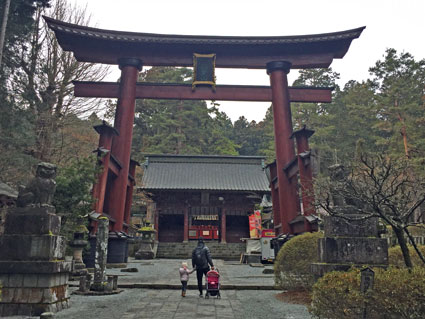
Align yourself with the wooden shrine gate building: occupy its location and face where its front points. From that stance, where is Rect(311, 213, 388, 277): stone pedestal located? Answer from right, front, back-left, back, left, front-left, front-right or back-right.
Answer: front

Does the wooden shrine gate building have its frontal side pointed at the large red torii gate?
yes

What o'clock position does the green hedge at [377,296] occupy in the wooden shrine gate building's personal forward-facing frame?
The green hedge is roughly at 12 o'clock from the wooden shrine gate building.

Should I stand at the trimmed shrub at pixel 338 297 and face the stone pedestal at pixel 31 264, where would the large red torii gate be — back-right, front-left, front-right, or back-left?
front-right

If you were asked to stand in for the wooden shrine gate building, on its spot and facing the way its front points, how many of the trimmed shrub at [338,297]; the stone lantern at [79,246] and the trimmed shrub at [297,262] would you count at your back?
0

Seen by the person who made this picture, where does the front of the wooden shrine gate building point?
facing the viewer

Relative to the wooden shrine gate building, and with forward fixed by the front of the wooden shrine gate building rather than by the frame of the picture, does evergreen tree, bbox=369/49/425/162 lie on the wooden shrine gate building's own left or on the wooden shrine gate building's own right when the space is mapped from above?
on the wooden shrine gate building's own left

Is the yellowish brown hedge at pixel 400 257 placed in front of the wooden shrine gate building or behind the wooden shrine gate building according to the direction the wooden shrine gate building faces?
in front

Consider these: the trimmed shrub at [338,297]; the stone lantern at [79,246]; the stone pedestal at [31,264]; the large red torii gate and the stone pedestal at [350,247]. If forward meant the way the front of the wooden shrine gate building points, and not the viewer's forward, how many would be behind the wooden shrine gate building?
0

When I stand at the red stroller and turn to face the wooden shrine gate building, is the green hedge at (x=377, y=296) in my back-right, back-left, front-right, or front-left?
back-right

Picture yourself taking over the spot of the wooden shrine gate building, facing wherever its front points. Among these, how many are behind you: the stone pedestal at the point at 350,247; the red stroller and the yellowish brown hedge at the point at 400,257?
0

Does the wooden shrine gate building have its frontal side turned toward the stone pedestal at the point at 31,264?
yes

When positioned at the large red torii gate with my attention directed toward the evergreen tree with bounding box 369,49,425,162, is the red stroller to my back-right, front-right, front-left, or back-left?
back-right

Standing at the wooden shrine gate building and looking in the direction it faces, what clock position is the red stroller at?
The red stroller is roughly at 12 o'clock from the wooden shrine gate building.

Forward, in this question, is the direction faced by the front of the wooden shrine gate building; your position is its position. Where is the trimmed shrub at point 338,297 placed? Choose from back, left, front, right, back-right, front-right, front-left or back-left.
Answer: front

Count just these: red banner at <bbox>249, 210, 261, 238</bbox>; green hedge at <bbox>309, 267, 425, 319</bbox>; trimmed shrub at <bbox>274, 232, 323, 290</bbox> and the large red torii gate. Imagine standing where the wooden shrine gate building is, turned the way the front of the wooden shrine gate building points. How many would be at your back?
0
